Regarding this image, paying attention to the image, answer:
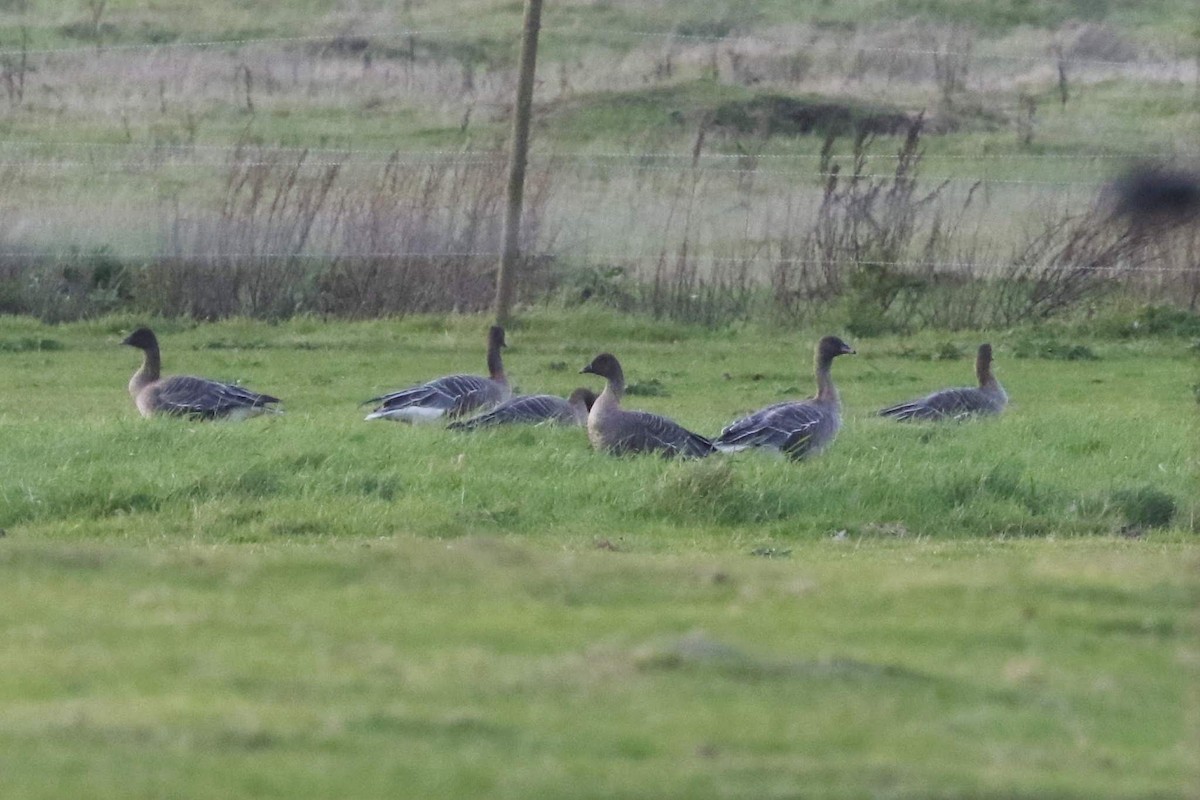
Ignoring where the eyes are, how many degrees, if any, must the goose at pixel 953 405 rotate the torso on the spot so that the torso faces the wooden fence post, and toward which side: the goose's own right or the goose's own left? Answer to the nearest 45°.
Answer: approximately 135° to the goose's own left

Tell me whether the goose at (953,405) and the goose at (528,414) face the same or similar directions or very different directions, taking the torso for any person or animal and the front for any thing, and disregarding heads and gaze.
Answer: same or similar directions

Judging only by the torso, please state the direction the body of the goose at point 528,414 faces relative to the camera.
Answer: to the viewer's right

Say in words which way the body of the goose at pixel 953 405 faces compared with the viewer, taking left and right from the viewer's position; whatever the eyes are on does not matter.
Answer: facing to the right of the viewer

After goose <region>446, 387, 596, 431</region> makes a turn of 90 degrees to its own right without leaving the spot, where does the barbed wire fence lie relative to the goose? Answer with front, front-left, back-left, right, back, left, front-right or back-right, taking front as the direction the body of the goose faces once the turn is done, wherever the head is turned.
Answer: back

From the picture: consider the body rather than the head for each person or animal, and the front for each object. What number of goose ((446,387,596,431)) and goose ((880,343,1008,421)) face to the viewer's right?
2

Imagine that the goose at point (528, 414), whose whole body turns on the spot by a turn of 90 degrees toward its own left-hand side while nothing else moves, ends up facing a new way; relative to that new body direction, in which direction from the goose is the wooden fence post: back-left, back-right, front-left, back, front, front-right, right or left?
front

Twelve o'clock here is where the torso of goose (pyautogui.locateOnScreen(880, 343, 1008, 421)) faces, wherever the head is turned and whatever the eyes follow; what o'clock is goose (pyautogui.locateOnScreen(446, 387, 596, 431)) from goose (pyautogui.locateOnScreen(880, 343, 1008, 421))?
goose (pyautogui.locateOnScreen(446, 387, 596, 431)) is roughly at 5 o'clock from goose (pyautogui.locateOnScreen(880, 343, 1008, 421)).

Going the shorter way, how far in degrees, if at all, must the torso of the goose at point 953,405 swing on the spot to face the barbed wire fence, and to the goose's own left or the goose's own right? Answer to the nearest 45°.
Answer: approximately 135° to the goose's own left

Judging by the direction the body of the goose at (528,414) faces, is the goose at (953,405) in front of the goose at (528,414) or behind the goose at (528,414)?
in front
